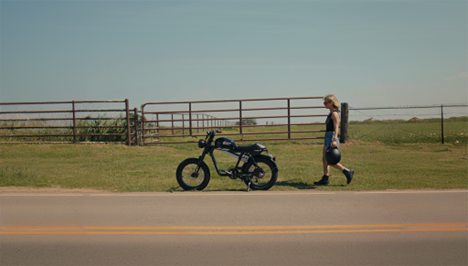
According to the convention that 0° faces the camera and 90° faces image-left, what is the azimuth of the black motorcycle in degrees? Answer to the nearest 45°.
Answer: approximately 90°

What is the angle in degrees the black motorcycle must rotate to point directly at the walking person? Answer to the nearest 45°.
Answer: approximately 180°
